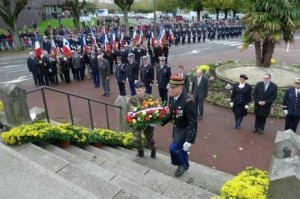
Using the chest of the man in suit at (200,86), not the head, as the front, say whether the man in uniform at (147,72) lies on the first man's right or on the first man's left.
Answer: on the first man's right

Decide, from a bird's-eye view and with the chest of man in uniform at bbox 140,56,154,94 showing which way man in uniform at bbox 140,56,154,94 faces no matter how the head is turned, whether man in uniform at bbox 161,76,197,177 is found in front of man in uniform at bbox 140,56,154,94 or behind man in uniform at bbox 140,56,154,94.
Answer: in front

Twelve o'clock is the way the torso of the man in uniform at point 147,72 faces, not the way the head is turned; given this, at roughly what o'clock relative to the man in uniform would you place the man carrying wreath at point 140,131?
The man carrying wreath is roughly at 12 o'clock from the man in uniform.

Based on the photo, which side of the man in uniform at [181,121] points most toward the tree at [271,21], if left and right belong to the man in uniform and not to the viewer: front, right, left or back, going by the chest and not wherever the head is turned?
back

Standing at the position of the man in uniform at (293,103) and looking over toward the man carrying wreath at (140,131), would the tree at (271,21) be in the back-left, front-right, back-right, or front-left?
back-right

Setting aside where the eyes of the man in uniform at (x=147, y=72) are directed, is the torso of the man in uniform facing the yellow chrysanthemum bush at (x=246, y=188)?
yes

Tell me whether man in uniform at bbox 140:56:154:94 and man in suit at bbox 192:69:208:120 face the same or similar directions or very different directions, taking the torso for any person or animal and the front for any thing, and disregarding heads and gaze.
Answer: same or similar directions

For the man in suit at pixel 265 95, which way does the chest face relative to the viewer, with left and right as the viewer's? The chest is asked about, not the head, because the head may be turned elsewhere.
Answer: facing the viewer

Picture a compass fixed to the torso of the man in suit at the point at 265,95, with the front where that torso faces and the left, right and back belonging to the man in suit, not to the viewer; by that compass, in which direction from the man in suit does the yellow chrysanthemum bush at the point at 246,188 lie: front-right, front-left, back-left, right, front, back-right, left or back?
front

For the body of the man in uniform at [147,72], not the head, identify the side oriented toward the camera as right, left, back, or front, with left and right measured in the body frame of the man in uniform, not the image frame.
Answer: front

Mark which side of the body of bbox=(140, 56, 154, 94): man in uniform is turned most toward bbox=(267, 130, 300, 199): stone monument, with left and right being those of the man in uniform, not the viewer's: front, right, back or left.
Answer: front
